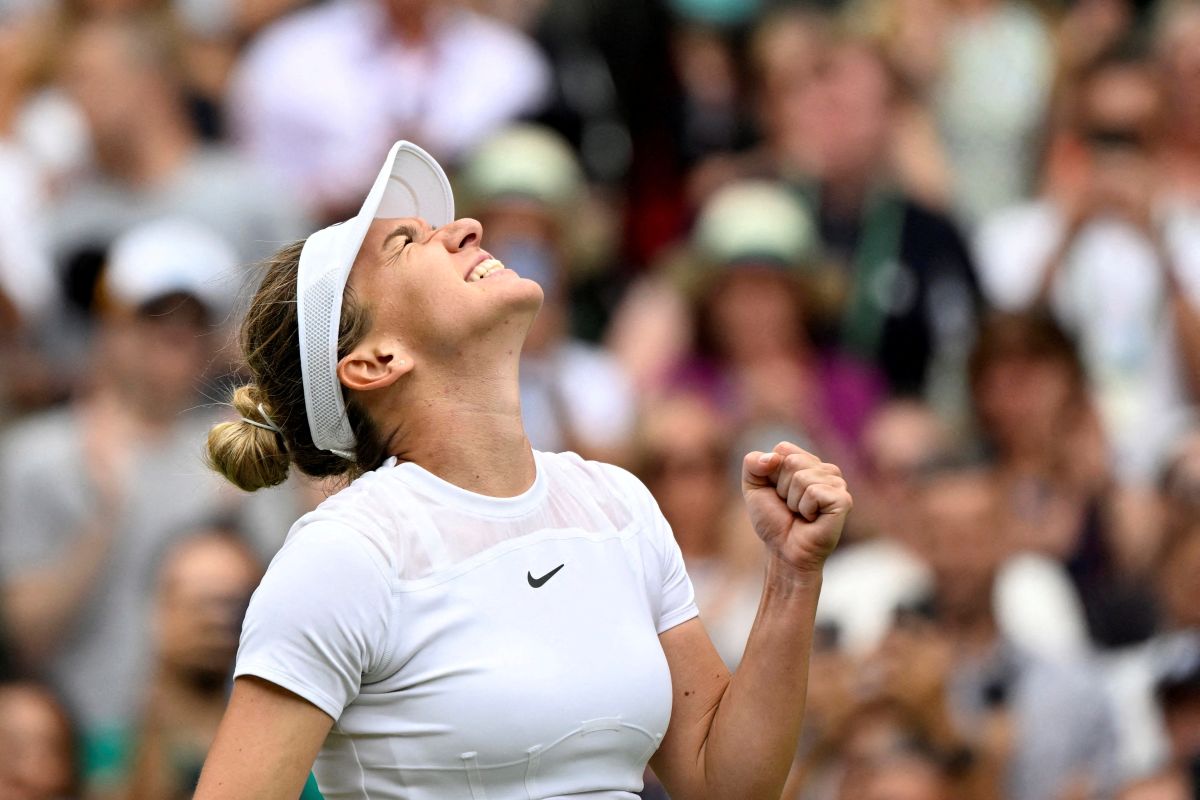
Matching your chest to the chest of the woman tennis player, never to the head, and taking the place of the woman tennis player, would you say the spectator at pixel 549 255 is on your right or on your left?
on your left

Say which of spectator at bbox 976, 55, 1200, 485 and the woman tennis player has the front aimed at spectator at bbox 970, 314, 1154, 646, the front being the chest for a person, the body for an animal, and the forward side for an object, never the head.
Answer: spectator at bbox 976, 55, 1200, 485

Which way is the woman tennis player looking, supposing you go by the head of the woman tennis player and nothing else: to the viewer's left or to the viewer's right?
to the viewer's right

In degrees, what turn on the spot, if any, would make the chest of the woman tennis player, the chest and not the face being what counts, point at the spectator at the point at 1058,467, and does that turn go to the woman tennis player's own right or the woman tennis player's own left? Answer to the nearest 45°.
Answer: approximately 90° to the woman tennis player's own left

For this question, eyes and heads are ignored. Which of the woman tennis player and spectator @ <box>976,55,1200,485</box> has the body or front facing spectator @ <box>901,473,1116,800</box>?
spectator @ <box>976,55,1200,485</box>

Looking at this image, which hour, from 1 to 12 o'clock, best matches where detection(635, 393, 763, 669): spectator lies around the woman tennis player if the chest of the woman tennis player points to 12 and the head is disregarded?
The spectator is roughly at 8 o'clock from the woman tennis player.

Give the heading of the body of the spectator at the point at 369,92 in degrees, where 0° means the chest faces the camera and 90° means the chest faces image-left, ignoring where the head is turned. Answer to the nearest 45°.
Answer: approximately 0°

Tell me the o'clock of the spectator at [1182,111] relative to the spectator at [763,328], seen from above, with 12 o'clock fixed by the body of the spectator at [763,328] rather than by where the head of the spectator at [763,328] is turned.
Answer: the spectator at [1182,111] is roughly at 8 o'clock from the spectator at [763,328].

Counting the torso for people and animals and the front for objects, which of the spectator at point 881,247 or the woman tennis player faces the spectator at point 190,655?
the spectator at point 881,247

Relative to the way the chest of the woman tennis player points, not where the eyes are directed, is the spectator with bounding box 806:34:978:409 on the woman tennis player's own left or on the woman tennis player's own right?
on the woman tennis player's own left

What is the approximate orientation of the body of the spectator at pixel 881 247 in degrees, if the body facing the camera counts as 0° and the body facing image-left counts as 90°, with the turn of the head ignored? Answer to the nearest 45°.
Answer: approximately 45°

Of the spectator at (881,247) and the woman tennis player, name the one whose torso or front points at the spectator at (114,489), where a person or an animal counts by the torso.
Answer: the spectator at (881,247)
